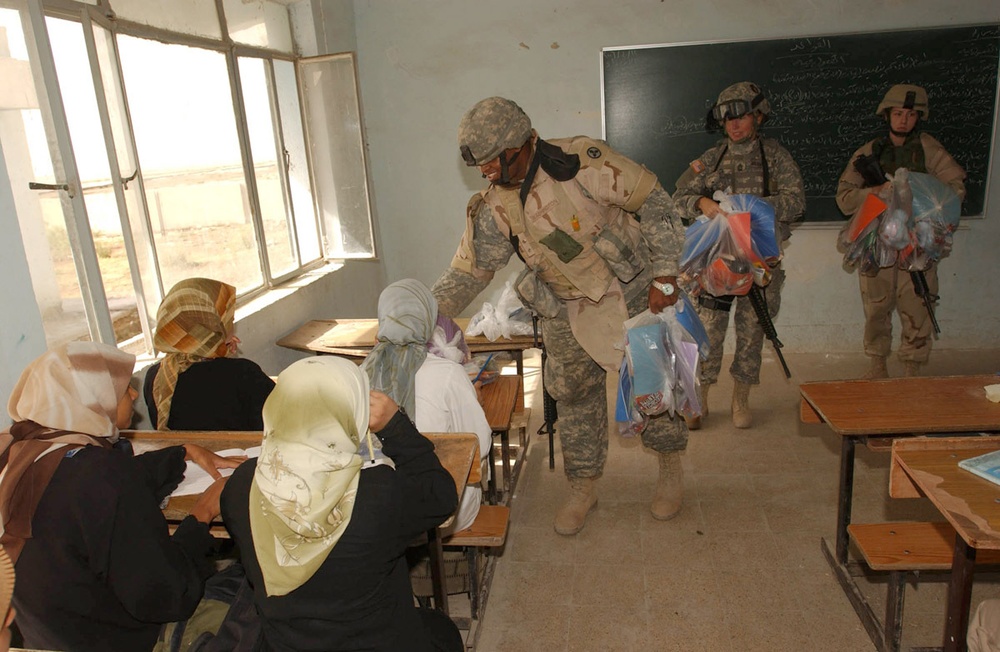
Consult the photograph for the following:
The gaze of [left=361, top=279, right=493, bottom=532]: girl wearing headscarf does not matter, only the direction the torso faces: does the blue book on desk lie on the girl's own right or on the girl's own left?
on the girl's own right

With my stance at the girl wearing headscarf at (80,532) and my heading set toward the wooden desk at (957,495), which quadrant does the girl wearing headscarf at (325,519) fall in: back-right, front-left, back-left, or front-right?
front-right

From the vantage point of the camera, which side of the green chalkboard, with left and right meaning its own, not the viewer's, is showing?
front

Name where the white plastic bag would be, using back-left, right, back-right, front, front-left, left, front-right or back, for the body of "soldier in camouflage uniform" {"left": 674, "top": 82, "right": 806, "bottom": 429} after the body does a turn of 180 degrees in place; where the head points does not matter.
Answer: back-left

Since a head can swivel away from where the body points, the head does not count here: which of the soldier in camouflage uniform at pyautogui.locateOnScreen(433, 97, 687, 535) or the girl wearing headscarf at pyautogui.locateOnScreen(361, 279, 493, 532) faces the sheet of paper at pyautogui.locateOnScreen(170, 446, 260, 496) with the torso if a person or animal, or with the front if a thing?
the soldier in camouflage uniform

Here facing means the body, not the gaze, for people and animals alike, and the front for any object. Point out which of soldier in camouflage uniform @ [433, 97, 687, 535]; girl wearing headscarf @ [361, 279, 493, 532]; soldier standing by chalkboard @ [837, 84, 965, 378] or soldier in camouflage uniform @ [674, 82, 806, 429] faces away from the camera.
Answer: the girl wearing headscarf

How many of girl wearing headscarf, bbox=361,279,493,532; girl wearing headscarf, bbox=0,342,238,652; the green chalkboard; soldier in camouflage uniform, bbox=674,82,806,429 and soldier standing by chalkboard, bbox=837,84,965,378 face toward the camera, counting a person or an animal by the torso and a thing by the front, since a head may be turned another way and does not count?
3

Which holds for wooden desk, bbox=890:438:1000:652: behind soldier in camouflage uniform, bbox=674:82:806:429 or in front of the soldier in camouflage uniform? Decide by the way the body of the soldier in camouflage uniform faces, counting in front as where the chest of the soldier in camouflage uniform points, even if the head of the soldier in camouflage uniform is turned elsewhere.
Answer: in front

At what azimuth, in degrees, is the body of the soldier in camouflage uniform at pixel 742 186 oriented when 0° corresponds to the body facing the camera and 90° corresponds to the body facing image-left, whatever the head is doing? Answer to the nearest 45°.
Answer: approximately 0°

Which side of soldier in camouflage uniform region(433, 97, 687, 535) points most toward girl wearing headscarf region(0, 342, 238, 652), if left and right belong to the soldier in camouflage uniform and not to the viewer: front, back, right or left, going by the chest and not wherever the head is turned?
front

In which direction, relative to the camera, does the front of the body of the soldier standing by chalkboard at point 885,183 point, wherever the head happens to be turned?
toward the camera

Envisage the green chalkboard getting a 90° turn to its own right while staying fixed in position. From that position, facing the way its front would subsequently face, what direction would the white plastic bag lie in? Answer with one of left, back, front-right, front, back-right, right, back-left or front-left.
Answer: front-left

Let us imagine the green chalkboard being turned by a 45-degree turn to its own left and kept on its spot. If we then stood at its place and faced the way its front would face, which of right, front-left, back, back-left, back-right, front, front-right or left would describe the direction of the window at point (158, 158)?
right

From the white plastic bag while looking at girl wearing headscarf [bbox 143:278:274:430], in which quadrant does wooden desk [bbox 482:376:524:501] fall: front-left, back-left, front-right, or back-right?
front-left

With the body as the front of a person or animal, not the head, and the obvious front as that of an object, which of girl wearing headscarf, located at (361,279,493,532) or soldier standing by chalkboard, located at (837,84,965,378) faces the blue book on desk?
the soldier standing by chalkboard

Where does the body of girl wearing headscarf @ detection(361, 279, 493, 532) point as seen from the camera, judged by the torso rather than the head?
away from the camera

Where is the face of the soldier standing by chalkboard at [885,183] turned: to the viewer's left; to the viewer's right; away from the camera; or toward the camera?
toward the camera

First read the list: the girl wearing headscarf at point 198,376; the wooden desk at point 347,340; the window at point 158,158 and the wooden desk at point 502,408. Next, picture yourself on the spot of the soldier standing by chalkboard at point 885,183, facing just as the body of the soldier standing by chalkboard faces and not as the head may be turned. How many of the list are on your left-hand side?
0

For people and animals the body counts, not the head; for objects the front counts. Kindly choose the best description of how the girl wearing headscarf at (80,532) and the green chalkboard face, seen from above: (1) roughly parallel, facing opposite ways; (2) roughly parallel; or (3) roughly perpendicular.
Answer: roughly parallel, facing opposite ways

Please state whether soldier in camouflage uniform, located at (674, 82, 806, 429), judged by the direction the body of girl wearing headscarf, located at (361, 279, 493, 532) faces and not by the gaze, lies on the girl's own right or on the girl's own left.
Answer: on the girl's own right

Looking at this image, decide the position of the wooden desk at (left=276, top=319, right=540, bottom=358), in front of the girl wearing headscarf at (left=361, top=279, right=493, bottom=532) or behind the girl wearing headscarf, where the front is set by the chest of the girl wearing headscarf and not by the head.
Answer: in front

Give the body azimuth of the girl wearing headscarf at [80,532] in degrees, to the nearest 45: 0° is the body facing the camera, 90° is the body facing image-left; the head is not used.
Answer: approximately 225°

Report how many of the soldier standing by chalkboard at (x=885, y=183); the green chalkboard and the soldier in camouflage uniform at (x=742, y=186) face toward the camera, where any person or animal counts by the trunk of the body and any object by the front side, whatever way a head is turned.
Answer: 3

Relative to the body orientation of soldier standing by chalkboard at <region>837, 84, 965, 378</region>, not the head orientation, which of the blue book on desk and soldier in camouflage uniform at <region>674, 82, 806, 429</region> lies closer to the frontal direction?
the blue book on desk
